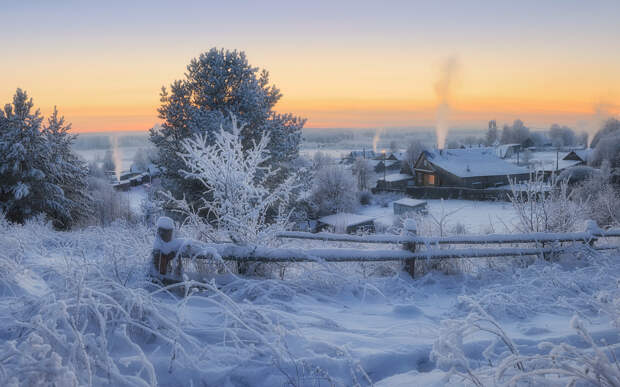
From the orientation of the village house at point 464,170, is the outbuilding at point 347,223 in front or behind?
in front

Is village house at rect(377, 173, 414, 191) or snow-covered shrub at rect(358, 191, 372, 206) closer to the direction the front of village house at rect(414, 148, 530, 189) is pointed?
the snow-covered shrub

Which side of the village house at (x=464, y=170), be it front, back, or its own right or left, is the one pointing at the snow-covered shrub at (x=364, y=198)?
front

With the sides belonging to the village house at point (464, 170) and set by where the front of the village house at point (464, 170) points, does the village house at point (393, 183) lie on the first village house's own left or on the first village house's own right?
on the first village house's own right

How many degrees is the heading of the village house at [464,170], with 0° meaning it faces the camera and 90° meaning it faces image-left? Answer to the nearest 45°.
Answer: approximately 45°

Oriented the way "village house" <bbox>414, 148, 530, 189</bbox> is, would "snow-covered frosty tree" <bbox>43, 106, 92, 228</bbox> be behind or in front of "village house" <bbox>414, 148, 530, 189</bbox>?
in front

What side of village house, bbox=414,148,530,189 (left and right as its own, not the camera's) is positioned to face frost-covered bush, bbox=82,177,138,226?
front

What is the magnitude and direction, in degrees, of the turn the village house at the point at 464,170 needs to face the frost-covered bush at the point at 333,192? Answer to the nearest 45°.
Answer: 0° — it already faces it
